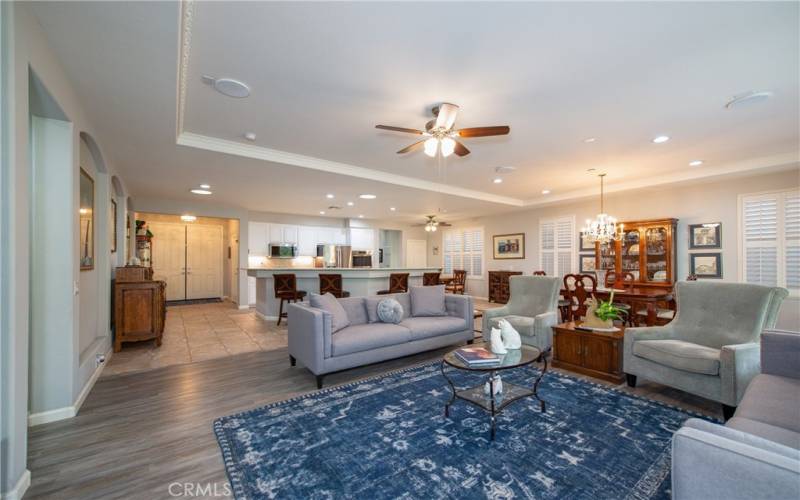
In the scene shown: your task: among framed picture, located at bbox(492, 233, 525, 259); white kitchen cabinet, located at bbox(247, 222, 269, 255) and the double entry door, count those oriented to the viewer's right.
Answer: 0

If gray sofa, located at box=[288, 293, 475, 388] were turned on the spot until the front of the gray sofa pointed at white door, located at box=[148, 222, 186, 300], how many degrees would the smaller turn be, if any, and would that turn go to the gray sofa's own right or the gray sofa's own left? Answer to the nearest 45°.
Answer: approximately 180°

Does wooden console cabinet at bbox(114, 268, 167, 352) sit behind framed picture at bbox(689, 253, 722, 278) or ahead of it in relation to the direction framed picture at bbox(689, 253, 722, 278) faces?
ahead

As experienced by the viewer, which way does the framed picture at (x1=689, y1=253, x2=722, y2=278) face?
facing the viewer

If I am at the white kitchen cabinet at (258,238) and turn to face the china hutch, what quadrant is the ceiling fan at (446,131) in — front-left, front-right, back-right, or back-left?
front-right

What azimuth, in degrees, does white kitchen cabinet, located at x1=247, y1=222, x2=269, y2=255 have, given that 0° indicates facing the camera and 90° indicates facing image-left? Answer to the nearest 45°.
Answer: approximately 0°

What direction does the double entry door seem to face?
toward the camera

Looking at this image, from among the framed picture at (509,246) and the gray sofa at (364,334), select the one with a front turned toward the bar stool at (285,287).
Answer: the framed picture

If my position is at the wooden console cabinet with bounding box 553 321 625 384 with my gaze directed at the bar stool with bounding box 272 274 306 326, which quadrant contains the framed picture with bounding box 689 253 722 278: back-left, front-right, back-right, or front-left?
back-right

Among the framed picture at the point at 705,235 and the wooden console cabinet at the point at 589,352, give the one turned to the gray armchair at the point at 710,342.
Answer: the framed picture

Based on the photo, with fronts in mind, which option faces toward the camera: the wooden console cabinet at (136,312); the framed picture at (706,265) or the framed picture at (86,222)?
the framed picture at (706,265)

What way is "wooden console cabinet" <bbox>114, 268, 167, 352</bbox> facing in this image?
to the viewer's right

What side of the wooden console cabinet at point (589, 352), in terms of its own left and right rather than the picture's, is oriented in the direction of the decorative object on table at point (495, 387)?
front

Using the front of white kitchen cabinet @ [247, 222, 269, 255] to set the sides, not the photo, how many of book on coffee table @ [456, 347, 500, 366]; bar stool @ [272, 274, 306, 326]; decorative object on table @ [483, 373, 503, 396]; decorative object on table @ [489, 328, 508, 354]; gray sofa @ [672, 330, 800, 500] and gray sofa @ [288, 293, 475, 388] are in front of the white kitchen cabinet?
6

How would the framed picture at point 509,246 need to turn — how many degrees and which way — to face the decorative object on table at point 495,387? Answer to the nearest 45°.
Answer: approximately 45° to its left

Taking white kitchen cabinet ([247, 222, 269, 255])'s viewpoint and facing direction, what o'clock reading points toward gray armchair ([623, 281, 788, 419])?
The gray armchair is roughly at 11 o'clock from the white kitchen cabinet.
